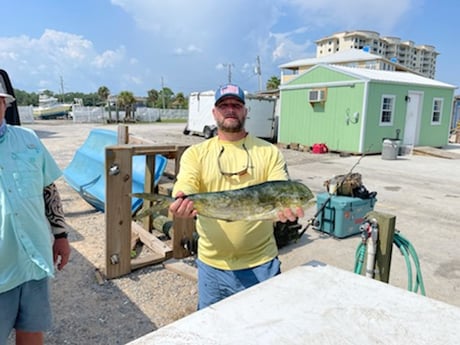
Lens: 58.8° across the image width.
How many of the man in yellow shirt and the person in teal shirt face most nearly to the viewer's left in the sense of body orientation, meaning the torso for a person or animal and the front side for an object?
0

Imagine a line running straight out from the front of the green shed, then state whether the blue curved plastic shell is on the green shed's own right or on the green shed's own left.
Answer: on the green shed's own right

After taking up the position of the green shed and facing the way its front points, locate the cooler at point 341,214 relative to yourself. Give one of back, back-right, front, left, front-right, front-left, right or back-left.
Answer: front-right

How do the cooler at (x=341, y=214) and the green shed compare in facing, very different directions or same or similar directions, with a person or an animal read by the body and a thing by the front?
same or similar directions

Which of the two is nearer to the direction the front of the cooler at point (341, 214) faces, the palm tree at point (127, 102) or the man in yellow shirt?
the man in yellow shirt

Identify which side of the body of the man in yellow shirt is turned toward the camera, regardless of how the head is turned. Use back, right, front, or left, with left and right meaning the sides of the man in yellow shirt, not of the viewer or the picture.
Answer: front

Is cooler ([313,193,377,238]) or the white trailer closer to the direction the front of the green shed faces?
the cooler

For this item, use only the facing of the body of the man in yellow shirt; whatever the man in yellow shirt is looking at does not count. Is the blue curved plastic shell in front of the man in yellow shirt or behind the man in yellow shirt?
behind

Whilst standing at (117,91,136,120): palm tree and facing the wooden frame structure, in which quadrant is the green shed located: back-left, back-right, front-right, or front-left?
front-left

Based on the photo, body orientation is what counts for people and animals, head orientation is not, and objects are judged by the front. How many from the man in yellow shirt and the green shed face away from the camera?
0

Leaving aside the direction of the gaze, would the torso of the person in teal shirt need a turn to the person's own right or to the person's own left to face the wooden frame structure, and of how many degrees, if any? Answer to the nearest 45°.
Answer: approximately 90° to the person's own left

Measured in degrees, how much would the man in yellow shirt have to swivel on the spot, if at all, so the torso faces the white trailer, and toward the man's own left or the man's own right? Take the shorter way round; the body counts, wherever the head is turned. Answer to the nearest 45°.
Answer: approximately 180°

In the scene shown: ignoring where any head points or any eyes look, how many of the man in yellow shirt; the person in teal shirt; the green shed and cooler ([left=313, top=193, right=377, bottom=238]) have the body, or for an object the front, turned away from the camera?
0

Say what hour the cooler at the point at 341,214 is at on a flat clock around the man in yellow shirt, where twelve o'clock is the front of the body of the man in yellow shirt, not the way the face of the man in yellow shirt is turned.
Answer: The cooler is roughly at 7 o'clock from the man in yellow shirt.

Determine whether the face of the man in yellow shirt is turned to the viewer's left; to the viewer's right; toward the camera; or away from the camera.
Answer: toward the camera

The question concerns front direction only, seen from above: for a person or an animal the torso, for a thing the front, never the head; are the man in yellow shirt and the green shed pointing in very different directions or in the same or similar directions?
same or similar directions

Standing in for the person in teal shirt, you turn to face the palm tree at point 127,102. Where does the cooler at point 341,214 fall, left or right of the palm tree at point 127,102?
right
